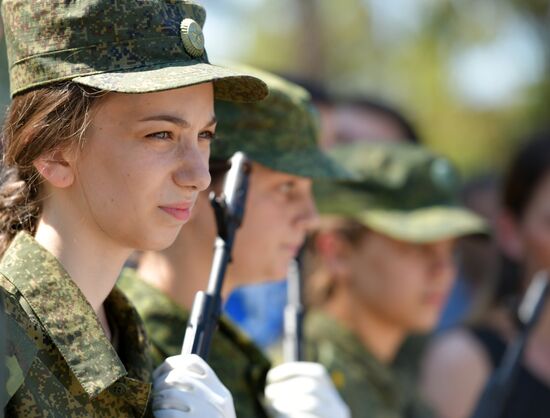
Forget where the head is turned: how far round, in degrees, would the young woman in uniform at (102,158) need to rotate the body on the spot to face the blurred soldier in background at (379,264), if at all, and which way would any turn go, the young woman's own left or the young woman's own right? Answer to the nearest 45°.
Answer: approximately 90° to the young woman's own left

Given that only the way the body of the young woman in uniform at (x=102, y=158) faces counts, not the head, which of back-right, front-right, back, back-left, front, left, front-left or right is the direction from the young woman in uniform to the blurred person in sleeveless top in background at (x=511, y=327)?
left

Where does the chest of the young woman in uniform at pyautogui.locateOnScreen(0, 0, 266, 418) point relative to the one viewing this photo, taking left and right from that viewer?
facing the viewer and to the right of the viewer
